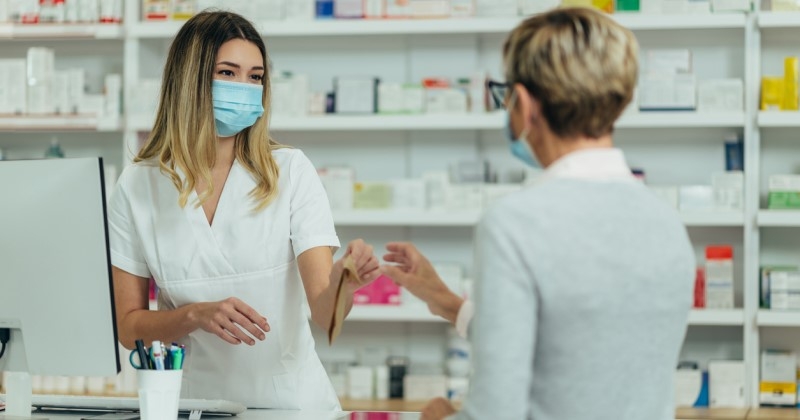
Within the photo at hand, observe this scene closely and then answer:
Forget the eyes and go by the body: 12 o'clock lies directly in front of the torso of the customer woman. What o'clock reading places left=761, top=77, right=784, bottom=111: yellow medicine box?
The yellow medicine box is roughly at 2 o'clock from the customer woman.

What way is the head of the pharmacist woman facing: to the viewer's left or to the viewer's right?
to the viewer's right

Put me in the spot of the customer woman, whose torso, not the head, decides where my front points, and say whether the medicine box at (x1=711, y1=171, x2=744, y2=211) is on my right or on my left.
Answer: on my right

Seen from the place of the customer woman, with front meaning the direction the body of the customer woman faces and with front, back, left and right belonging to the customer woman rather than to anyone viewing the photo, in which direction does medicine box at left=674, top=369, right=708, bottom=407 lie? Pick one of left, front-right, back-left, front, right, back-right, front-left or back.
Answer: front-right

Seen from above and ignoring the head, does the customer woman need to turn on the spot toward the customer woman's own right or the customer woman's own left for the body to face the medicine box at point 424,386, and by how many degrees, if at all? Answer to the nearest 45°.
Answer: approximately 45° to the customer woman's own right

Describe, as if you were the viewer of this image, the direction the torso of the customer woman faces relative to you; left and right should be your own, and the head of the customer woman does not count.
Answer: facing away from the viewer and to the left of the viewer

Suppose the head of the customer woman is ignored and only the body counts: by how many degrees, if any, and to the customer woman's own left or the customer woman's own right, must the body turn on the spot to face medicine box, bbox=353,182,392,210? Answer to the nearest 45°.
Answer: approximately 45° to the customer woman's own right

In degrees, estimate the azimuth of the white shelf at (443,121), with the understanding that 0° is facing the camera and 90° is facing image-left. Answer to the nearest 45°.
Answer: approximately 0°

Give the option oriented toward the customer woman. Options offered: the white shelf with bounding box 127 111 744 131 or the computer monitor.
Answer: the white shelf

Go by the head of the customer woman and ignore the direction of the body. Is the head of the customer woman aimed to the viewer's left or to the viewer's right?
to the viewer's left

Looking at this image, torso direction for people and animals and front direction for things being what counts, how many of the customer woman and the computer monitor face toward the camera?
0

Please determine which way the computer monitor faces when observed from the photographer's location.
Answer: facing away from the viewer and to the right of the viewer

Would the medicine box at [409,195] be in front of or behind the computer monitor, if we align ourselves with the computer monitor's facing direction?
in front

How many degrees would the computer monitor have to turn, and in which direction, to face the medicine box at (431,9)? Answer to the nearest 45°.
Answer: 0° — it already faces it
